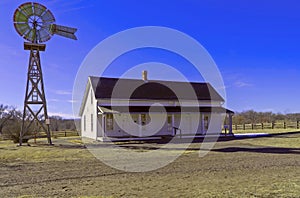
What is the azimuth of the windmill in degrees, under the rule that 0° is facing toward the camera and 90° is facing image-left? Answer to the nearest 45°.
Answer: approximately 45°

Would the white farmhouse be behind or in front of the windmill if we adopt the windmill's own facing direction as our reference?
behind
